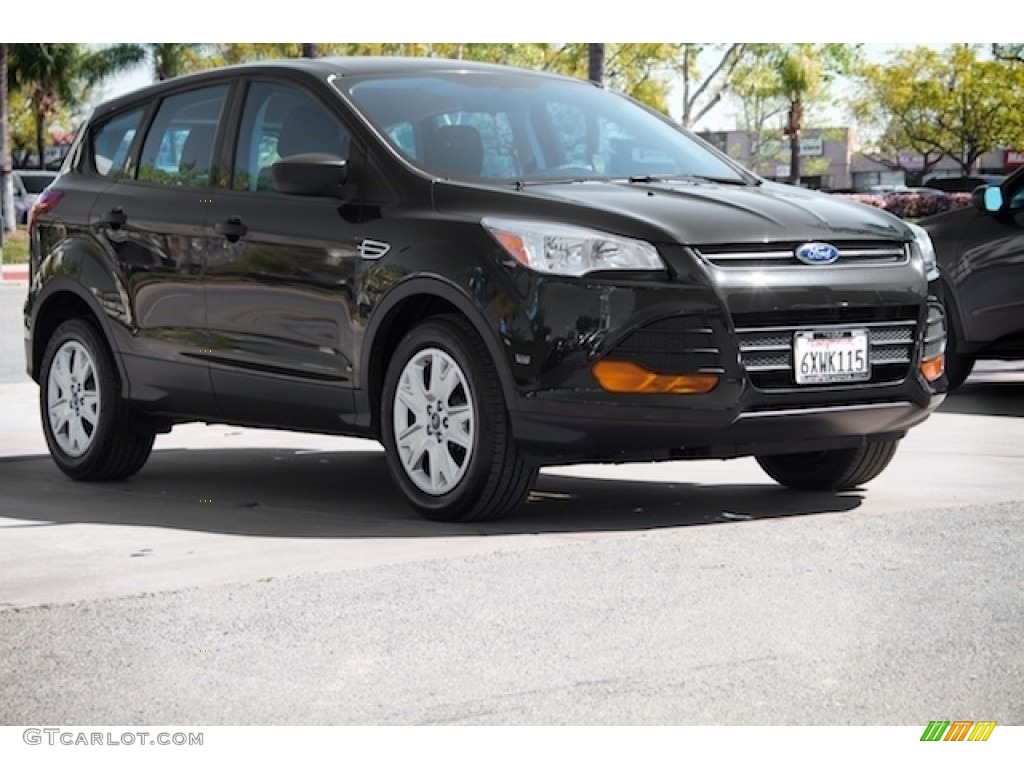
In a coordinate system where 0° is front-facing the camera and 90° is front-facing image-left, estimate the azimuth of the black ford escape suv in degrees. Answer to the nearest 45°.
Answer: approximately 315°

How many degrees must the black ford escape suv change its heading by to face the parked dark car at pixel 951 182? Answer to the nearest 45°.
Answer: approximately 90° to its left

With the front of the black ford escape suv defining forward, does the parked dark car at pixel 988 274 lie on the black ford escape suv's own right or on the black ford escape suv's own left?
on the black ford escape suv's own left
